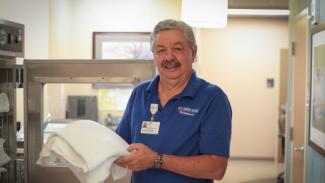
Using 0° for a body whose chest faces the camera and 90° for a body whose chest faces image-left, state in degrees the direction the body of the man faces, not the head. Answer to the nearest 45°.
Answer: approximately 45°

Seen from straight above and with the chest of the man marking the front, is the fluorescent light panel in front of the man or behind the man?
behind

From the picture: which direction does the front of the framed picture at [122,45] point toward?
toward the camera

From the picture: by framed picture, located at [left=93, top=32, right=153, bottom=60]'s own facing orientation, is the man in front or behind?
in front

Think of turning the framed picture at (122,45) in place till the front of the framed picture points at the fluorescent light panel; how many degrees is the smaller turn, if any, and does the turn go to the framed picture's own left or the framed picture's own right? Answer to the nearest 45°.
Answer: approximately 45° to the framed picture's own left

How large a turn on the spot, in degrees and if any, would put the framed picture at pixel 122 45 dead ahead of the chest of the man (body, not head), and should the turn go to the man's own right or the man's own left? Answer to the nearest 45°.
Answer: approximately 135° to the man's own right

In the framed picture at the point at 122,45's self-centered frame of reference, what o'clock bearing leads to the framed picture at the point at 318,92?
the framed picture at the point at 318,92 is roughly at 11 o'clock from the framed picture at the point at 122,45.

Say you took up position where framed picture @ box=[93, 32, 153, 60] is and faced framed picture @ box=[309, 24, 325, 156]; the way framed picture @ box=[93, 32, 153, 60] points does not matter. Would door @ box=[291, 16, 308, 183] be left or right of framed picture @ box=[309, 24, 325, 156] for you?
left

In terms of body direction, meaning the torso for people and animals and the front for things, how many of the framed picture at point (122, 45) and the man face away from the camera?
0
